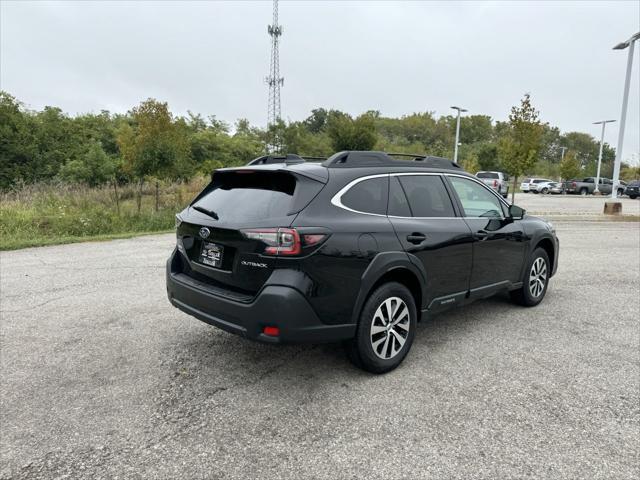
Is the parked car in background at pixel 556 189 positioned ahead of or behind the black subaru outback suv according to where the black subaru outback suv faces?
ahead

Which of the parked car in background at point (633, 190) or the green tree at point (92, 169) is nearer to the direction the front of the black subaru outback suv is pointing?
the parked car in background

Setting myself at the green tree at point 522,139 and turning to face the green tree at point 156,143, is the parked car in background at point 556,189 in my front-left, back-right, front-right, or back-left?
back-right

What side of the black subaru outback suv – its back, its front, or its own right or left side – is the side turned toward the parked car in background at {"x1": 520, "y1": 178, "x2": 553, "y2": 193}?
front

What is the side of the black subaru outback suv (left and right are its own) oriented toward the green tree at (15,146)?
left

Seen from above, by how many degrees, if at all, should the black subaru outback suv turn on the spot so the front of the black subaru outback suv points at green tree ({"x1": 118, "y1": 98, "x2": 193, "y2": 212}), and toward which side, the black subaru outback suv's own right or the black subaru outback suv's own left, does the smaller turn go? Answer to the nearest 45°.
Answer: approximately 90° to the black subaru outback suv's own left

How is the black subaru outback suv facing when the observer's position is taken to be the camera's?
facing away from the viewer and to the right of the viewer

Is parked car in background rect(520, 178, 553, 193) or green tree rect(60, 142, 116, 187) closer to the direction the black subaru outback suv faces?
the parked car in background

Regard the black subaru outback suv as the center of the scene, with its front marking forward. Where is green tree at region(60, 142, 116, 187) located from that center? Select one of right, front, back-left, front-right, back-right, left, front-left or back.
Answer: left

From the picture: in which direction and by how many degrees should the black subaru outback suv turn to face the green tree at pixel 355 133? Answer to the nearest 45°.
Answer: approximately 45° to its left

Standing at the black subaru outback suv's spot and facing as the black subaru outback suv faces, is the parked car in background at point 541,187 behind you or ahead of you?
ahead

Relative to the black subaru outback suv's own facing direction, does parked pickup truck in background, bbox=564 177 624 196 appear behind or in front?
in front

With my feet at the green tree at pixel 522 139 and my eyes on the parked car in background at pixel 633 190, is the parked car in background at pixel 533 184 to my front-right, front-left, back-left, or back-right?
front-left

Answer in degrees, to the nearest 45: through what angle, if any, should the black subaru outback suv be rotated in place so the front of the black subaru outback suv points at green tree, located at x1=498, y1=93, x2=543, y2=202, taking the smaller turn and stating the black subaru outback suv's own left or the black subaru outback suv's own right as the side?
approximately 45° to the black subaru outback suv's own left
